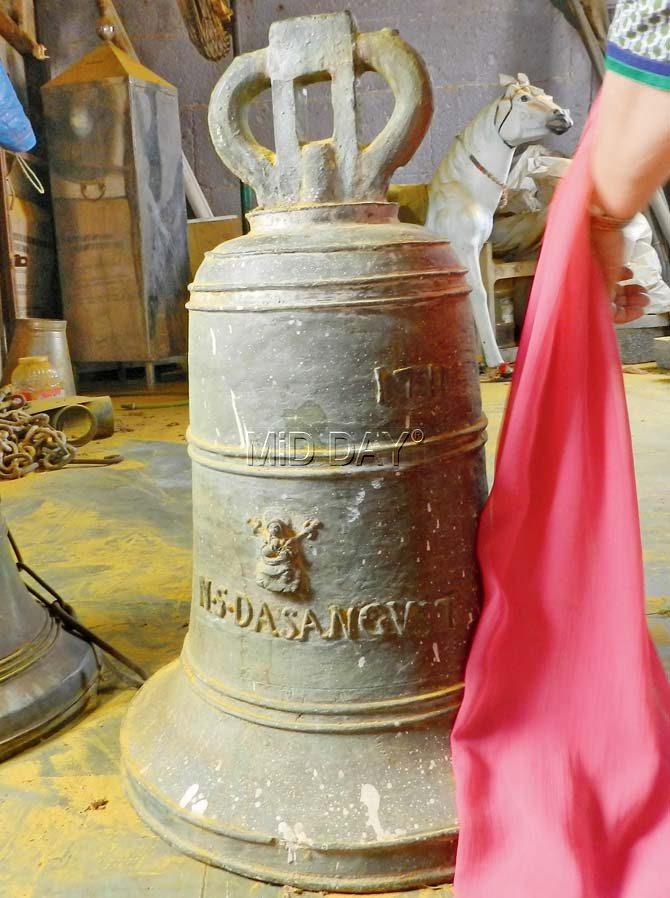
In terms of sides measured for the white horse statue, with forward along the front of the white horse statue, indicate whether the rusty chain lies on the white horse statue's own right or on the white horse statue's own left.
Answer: on the white horse statue's own right

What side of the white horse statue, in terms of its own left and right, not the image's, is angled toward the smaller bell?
right

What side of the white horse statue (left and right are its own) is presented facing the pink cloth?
right

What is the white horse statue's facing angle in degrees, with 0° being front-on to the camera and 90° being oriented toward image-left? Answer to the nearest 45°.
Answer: approximately 270°

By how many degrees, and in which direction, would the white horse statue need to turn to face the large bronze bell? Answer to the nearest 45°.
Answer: approximately 90° to its right
